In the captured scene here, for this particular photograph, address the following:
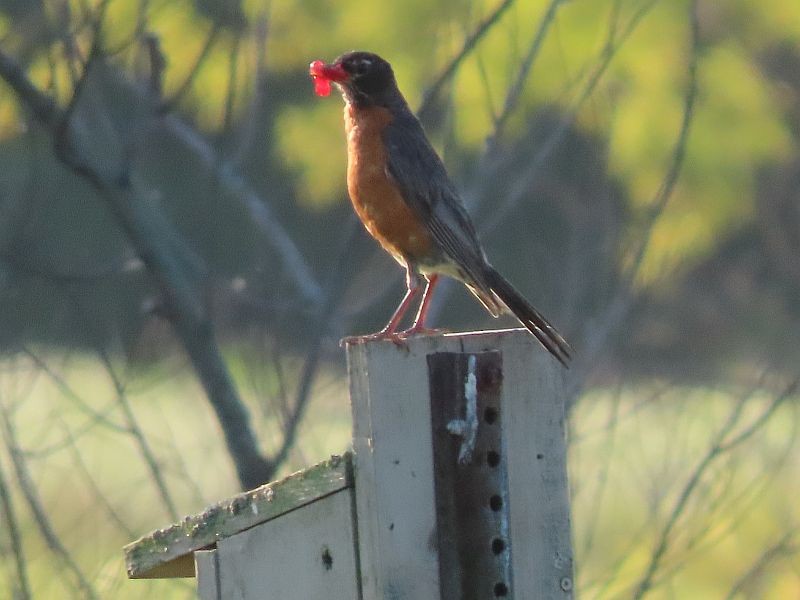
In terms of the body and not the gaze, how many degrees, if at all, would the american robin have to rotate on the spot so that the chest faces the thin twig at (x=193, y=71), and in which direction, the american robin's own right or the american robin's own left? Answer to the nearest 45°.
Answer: approximately 90° to the american robin's own right

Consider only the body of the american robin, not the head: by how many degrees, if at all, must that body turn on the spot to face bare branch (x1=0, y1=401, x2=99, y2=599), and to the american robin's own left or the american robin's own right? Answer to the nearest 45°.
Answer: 0° — it already faces it

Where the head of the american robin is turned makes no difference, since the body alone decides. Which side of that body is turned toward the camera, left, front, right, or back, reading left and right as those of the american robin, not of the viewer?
left
